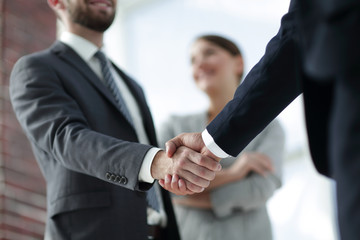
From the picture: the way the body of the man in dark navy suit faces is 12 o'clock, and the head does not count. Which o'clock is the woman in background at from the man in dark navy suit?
The woman in background is roughly at 3 o'clock from the man in dark navy suit.

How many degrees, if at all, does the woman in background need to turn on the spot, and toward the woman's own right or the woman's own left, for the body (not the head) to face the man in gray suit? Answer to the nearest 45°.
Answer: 0° — they already face them

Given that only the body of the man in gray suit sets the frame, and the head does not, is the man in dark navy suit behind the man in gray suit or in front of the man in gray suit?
in front

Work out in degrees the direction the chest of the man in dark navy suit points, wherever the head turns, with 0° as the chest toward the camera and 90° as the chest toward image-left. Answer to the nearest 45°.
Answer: approximately 90°

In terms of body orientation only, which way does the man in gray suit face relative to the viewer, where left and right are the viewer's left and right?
facing the viewer and to the right of the viewer

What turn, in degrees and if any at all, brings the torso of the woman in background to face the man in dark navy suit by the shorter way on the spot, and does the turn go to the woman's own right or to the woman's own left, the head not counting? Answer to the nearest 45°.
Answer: approximately 45° to the woman's own left

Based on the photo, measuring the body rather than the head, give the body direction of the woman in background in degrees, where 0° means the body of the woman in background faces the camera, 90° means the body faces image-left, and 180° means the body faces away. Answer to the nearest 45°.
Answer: approximately 45°

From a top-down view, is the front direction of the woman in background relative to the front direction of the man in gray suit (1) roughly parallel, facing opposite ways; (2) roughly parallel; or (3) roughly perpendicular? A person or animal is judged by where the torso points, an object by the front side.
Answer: roughly perpendicular

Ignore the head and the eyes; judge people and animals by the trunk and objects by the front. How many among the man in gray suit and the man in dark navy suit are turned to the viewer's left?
1

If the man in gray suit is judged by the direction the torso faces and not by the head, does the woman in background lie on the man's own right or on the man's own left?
on the man's own left
